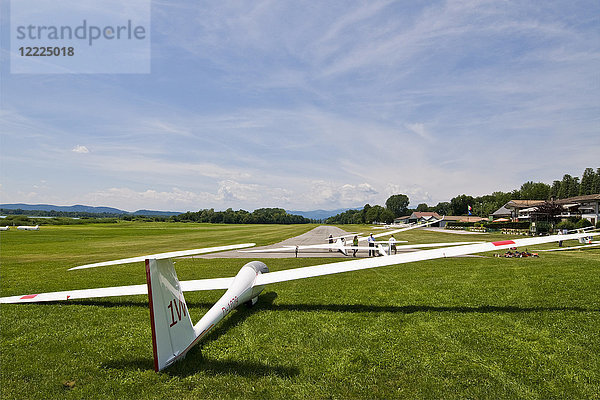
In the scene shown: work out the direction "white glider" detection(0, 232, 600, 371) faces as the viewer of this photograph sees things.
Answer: facing away from the viewer and to the right of the viewer
